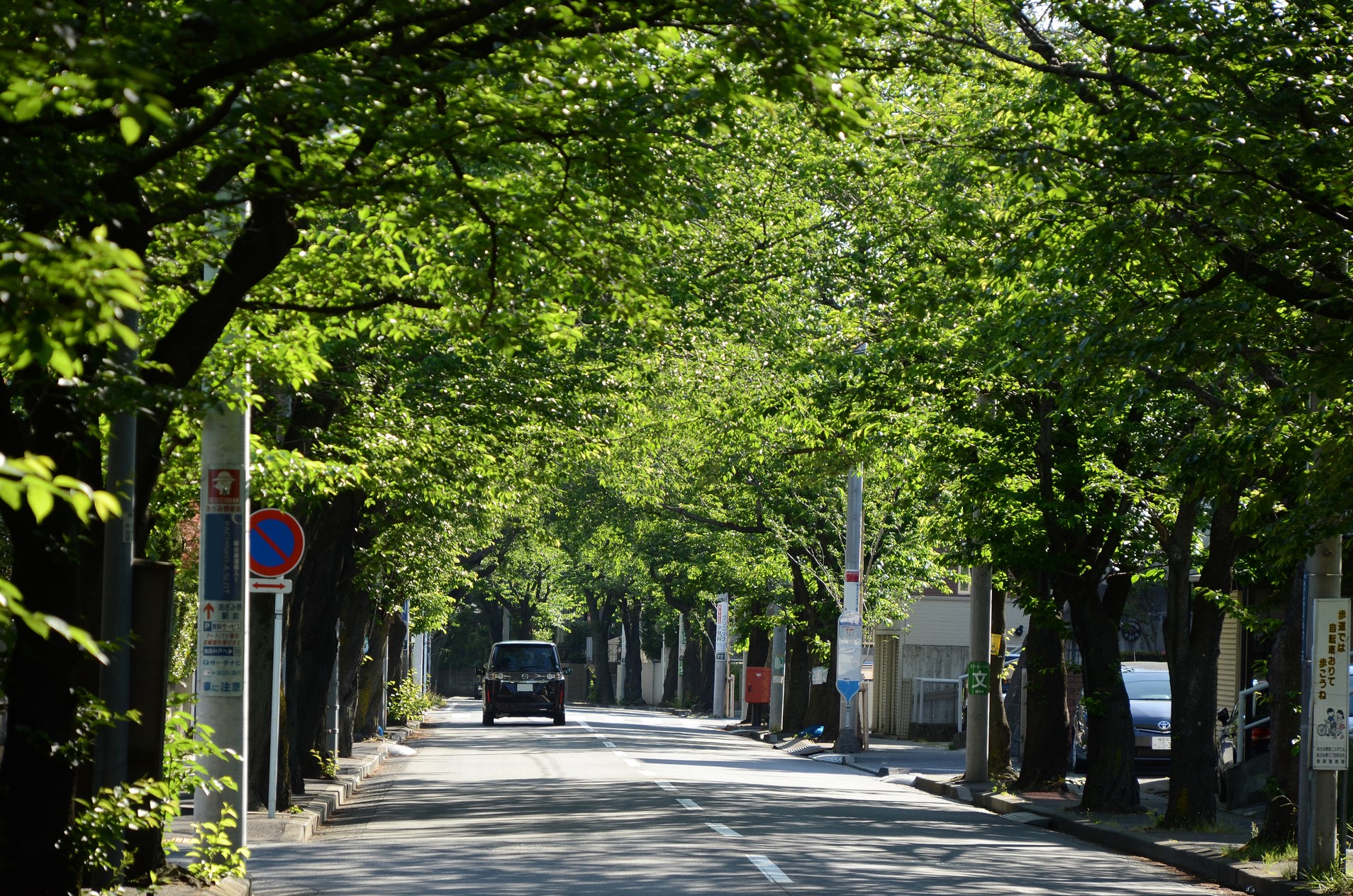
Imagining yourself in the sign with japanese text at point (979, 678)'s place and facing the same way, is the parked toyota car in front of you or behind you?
behind

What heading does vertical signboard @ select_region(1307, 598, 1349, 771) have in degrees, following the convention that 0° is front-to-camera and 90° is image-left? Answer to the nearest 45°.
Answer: approximately 0°

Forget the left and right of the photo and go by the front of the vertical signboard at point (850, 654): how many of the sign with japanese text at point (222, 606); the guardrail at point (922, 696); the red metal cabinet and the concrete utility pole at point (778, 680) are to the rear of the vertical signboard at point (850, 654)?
3

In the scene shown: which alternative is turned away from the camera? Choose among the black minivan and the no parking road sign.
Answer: the black minivan

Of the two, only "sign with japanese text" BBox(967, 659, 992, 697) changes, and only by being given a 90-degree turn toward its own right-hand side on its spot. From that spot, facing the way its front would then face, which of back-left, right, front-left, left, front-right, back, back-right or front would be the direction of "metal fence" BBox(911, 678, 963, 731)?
right

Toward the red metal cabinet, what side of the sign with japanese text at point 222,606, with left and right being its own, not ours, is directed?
back

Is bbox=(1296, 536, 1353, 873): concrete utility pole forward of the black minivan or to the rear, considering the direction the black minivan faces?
to the rear

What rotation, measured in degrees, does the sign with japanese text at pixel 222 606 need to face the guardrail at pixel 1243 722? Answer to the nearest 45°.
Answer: approximately 135° to its left
